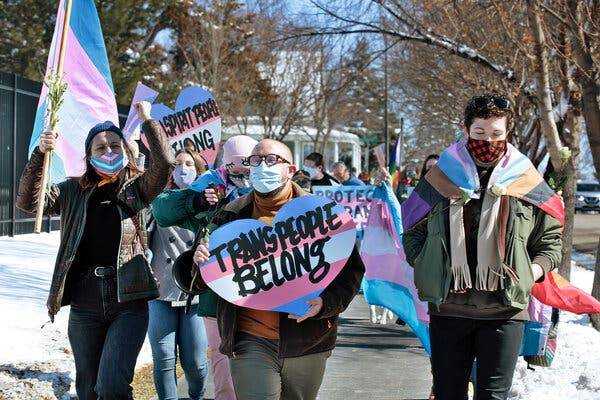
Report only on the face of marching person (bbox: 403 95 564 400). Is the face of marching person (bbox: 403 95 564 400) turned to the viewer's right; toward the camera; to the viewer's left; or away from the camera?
toward the camera

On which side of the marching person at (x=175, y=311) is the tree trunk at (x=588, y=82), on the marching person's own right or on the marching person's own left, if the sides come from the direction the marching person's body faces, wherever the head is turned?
on the marching person's own left

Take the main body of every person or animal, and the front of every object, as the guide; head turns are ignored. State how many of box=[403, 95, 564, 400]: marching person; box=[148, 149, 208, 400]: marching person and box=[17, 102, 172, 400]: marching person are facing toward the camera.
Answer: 3

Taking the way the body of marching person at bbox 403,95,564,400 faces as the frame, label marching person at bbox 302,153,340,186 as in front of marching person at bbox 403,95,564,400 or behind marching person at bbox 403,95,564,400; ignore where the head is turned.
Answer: behind

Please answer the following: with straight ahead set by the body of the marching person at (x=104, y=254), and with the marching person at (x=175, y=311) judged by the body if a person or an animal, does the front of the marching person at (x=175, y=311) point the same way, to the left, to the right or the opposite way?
the same way

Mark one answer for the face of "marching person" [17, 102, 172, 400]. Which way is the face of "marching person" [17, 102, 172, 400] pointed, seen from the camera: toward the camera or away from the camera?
toward the camera

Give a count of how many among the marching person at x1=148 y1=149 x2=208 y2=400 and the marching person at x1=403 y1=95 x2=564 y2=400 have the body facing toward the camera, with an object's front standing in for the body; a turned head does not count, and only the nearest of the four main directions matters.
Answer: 2

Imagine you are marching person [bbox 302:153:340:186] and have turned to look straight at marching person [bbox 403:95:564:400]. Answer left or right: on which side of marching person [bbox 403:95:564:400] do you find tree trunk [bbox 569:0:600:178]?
left

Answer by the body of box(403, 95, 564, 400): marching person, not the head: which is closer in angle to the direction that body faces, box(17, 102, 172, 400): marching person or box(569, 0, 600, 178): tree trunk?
the marching person

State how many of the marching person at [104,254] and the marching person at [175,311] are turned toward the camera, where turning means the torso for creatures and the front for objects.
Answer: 2

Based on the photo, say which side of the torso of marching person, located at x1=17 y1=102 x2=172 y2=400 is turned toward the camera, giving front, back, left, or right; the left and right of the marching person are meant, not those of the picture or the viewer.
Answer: front

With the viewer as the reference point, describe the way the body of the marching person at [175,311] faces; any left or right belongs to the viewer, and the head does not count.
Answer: facing the viewer
